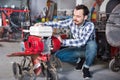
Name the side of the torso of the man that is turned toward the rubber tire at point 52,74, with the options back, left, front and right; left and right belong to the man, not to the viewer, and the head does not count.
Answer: front

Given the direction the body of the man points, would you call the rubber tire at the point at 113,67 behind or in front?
behind

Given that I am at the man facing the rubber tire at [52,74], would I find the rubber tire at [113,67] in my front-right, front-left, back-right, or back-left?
back-left

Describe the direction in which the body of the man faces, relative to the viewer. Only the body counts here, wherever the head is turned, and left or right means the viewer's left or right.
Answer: facing the viewer and to the left of the viewer
